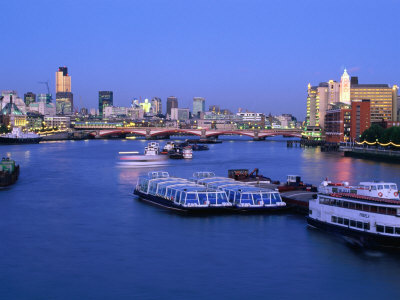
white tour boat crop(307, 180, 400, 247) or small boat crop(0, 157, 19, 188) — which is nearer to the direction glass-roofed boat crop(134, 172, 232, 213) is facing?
the small boat

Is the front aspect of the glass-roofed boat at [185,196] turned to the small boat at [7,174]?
yes

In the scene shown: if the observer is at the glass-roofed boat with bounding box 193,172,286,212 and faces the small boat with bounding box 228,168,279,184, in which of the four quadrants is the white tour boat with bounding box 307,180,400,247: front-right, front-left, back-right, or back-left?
back-right

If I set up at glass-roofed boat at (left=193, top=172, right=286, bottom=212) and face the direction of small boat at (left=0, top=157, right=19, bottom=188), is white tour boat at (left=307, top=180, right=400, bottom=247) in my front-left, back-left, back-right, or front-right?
back-left

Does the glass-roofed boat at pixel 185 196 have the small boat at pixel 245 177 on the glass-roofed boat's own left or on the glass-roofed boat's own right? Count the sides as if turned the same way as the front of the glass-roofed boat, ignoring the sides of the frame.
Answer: on the glass-roofed boat's own right

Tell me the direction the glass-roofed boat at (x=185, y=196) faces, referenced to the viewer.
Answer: facing away from the viewer and to the left of the viewer

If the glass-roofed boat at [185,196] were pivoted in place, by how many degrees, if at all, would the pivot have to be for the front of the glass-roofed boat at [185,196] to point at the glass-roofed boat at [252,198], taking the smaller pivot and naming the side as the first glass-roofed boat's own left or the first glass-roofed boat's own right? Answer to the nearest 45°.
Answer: approximately 135° to the first glass-roofed boat's own right

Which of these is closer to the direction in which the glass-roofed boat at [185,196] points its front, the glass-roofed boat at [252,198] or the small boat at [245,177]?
the small boat

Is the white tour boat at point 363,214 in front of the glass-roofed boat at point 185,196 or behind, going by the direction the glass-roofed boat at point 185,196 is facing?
behind
